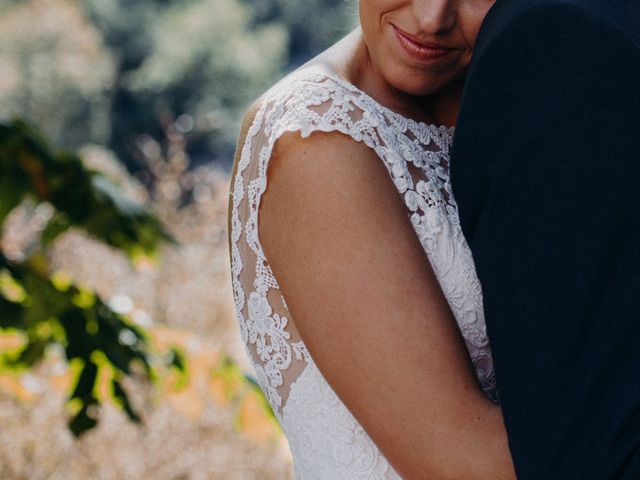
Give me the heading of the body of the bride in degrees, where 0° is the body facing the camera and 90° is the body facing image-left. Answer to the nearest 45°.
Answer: approximately 270°

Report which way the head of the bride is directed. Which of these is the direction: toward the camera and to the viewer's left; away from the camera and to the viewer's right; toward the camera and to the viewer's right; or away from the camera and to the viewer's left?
toward the camera and to the viewer's right
